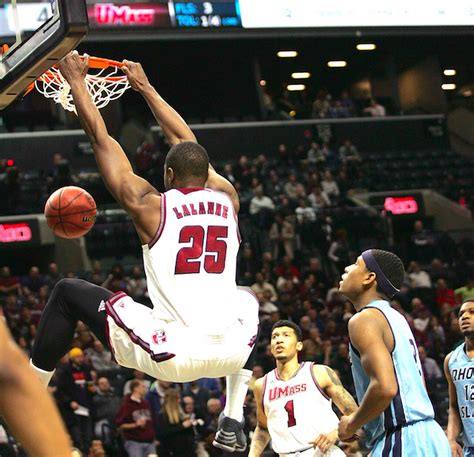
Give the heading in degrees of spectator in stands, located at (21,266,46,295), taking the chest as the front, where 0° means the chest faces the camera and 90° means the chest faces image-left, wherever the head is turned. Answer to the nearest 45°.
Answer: approximately 0°

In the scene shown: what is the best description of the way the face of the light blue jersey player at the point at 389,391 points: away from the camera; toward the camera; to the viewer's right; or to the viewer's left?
to the viewer's left

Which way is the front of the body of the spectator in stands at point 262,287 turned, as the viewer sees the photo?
toward the camera

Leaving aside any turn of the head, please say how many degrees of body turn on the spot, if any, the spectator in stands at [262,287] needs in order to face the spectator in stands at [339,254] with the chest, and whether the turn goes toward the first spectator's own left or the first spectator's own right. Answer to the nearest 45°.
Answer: approximately 135° to the first spectator's own left

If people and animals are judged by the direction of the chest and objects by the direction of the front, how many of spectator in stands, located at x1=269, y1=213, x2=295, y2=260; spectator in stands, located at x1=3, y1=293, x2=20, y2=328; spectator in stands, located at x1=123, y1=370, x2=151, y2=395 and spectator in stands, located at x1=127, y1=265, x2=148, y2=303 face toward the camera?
4

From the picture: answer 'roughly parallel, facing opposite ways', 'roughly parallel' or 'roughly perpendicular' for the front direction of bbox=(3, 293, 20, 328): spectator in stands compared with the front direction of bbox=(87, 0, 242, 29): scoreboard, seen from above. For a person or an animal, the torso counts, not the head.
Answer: roughly parallel

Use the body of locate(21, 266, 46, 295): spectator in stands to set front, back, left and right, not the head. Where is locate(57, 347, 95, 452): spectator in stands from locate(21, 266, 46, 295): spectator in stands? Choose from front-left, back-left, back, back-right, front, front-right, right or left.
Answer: front

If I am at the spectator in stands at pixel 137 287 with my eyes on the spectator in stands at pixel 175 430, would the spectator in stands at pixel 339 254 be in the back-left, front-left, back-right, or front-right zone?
back-left

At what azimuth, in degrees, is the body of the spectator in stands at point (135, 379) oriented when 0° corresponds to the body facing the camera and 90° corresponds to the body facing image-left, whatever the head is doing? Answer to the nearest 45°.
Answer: approximately 0°

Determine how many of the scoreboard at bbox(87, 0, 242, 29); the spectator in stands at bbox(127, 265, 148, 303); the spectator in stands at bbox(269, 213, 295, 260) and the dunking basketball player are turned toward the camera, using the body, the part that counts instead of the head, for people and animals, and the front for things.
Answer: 3

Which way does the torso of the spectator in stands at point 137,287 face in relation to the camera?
toward the camera

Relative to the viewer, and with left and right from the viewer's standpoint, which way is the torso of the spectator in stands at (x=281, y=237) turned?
facing the viewer
